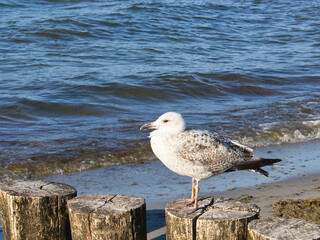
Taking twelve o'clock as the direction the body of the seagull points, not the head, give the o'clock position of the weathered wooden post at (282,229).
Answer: The weathered wooden post is roughly at 8 o'clock from the seagull.

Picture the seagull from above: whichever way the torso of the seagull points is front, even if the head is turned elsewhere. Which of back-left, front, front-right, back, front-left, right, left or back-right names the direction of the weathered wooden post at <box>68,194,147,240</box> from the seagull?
front-left

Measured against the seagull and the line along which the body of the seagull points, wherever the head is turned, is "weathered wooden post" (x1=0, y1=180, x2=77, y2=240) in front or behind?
in front

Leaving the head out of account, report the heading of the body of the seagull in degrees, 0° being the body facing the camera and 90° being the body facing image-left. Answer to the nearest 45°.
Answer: approximately 90°
